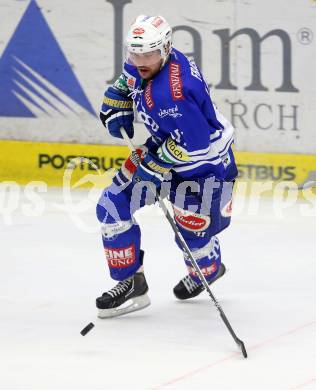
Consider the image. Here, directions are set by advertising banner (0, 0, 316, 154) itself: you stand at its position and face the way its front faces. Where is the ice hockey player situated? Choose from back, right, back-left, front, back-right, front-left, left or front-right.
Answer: front

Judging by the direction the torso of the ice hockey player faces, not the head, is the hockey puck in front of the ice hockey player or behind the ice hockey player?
in front

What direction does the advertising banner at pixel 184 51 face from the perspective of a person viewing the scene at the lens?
facing the viewer

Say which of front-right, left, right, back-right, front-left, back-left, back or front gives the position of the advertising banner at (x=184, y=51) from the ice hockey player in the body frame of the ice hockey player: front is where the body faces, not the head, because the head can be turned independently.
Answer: back-right

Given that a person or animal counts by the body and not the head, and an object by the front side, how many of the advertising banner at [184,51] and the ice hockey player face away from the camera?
0

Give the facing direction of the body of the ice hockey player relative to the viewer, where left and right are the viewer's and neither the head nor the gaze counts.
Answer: facing the viewer and to the left of the viewer

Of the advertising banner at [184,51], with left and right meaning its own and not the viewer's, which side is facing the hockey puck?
front
